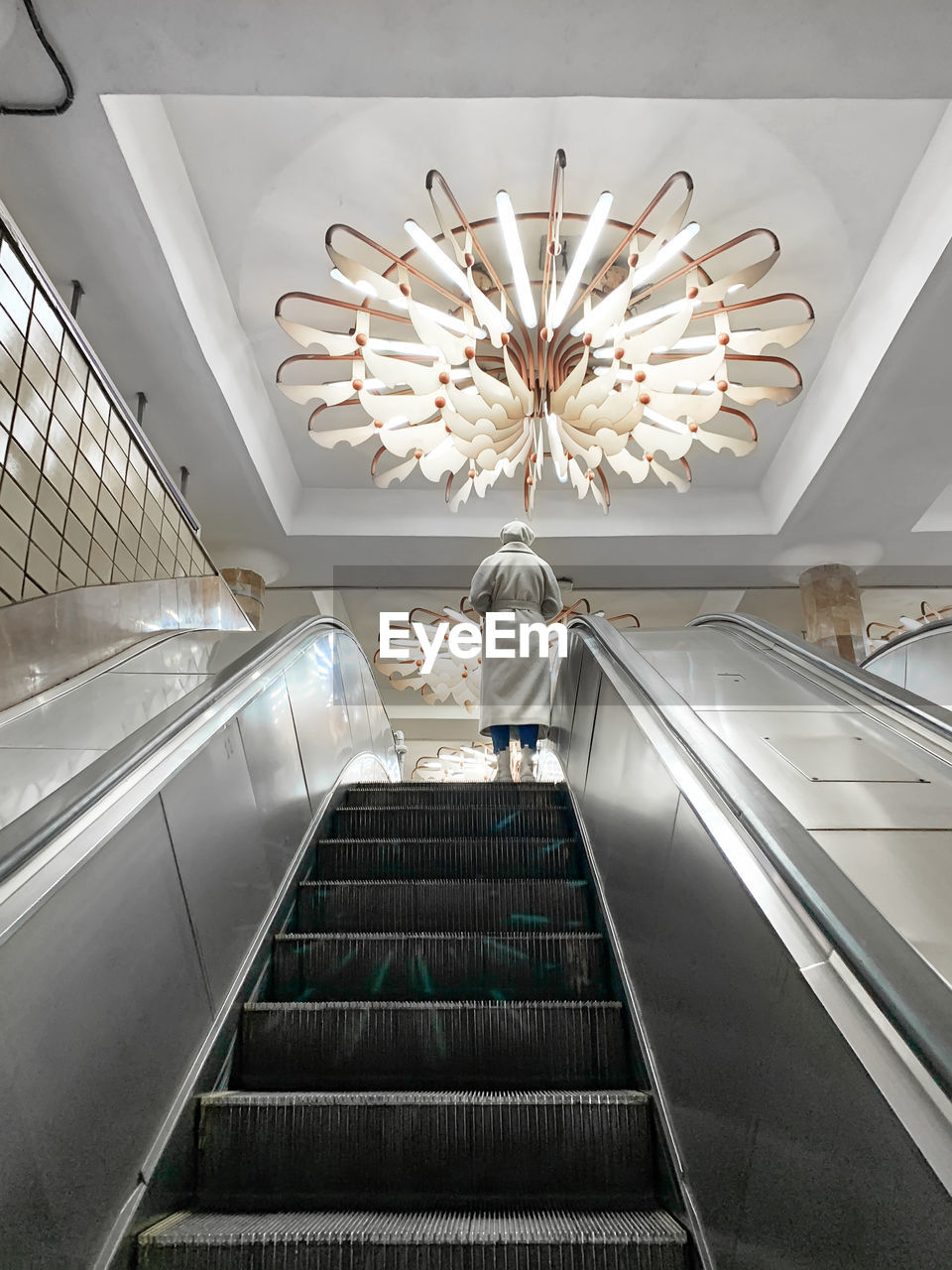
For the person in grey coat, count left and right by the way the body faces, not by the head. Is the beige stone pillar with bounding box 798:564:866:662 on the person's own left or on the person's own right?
on the person's own right

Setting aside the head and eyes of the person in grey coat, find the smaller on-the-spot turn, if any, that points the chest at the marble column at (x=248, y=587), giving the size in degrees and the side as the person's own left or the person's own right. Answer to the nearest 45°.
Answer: approximately 45° to the person's own left

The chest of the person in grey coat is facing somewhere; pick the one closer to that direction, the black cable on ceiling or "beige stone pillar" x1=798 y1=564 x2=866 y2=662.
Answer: the beige stone pillar

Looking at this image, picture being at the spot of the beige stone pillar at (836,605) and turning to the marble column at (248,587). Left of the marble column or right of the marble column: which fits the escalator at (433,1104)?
left

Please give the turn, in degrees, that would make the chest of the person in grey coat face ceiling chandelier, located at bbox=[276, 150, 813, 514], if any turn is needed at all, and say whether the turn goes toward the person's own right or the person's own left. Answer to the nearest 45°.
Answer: approximately 180°

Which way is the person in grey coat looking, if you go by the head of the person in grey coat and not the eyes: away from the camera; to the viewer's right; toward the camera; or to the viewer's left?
away from the camera

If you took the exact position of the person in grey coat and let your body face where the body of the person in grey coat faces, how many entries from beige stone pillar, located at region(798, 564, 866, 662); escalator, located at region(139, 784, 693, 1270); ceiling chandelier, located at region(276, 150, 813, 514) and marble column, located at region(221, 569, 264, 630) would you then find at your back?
2

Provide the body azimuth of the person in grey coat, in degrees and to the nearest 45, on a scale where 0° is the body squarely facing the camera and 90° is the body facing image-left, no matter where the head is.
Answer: approximately 180°

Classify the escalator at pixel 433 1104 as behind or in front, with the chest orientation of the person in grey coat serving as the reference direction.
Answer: behind

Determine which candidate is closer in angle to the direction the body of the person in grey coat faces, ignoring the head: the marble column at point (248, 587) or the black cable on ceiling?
the marble column

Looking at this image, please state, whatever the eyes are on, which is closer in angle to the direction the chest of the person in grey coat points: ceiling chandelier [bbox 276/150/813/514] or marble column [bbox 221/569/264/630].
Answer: the marble column
